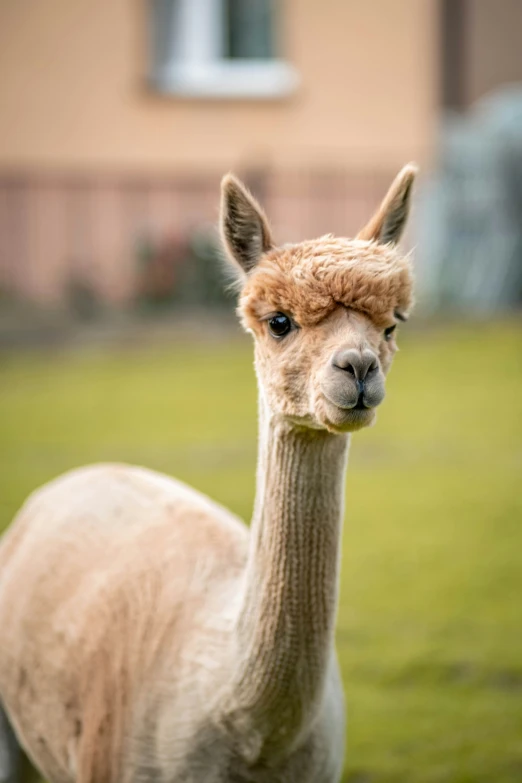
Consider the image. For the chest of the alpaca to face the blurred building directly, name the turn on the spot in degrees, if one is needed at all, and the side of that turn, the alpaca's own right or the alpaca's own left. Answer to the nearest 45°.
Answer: approximately 135° to the alpaca's own left

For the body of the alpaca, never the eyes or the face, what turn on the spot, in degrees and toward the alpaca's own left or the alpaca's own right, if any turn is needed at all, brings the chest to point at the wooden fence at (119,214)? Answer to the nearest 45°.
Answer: approximately 135° to the alpaca's own left

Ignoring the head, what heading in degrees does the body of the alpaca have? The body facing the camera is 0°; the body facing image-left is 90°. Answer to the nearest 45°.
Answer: approximately 315°
